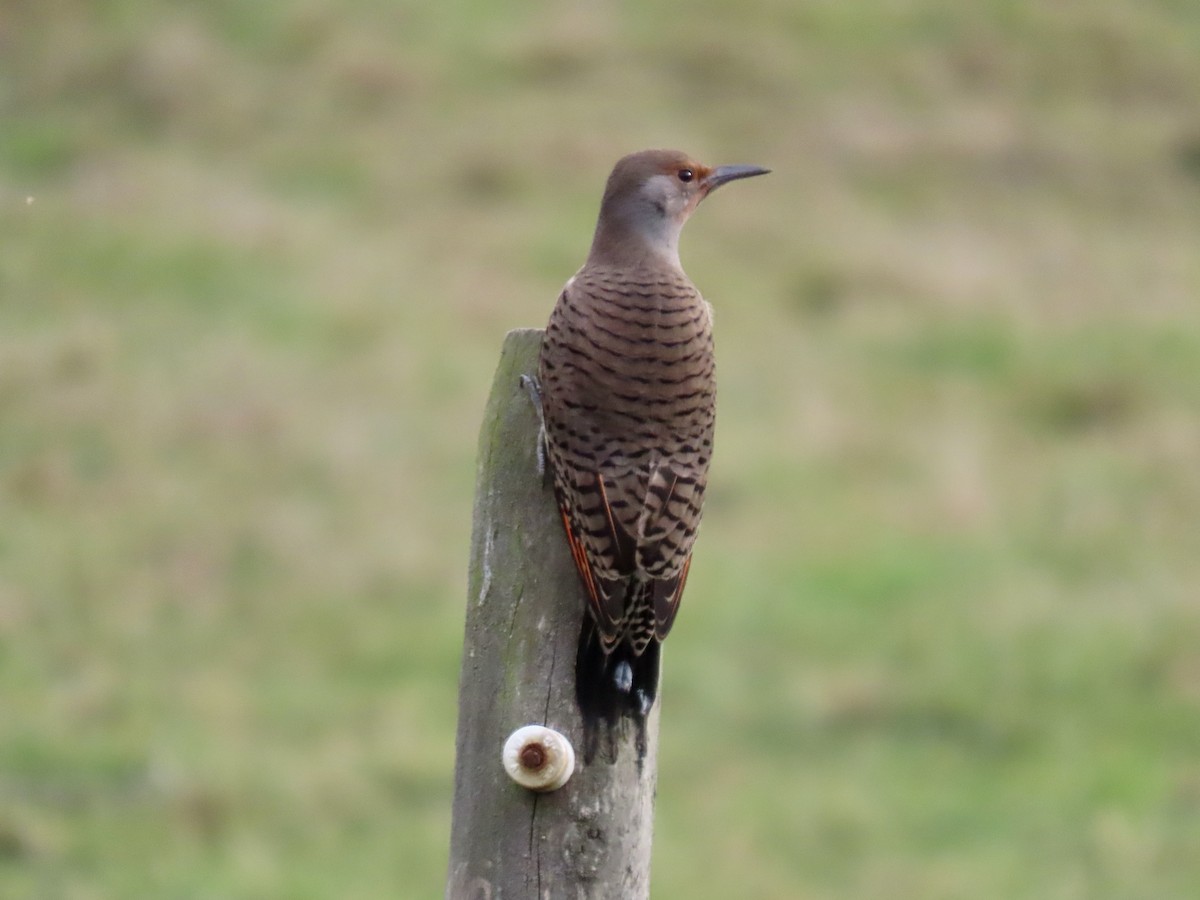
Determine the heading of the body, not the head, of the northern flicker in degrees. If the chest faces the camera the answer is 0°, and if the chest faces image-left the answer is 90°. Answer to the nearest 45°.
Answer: approximately 180°
